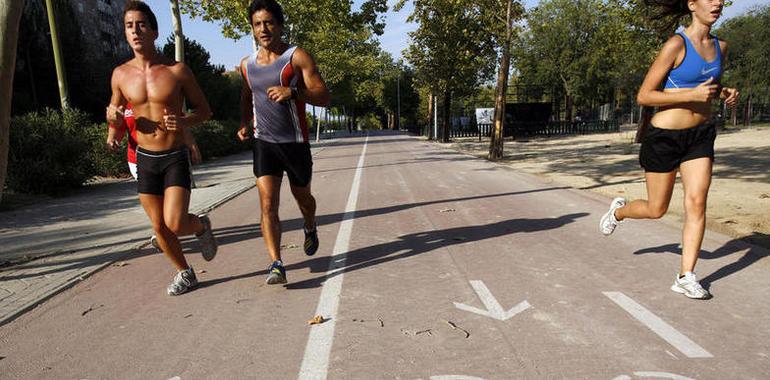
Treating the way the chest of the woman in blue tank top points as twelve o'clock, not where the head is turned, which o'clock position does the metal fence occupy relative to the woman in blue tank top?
The metal fence is roughly at 7 o'clock from the woman in blue tank top.

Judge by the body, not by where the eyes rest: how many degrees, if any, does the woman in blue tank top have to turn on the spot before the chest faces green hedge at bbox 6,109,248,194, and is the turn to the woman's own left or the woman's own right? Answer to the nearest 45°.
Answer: approximately 135° to the woman's own right

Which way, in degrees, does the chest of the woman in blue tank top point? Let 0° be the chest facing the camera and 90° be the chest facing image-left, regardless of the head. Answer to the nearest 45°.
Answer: approximately 315°

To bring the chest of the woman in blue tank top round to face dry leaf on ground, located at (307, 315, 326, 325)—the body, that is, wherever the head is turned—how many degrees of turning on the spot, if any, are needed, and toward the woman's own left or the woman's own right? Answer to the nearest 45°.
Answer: approximately 90° to the woman's own right

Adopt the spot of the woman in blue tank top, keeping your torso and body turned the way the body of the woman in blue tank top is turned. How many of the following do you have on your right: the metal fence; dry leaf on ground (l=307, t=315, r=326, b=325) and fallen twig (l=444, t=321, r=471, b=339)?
2

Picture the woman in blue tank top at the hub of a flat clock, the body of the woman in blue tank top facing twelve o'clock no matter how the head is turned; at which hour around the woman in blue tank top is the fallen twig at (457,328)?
The fallen twig is roughly at 3 o'clock from the woman in blue tank top.

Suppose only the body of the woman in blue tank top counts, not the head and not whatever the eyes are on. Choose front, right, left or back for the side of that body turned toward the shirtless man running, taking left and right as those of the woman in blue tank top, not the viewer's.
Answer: right
